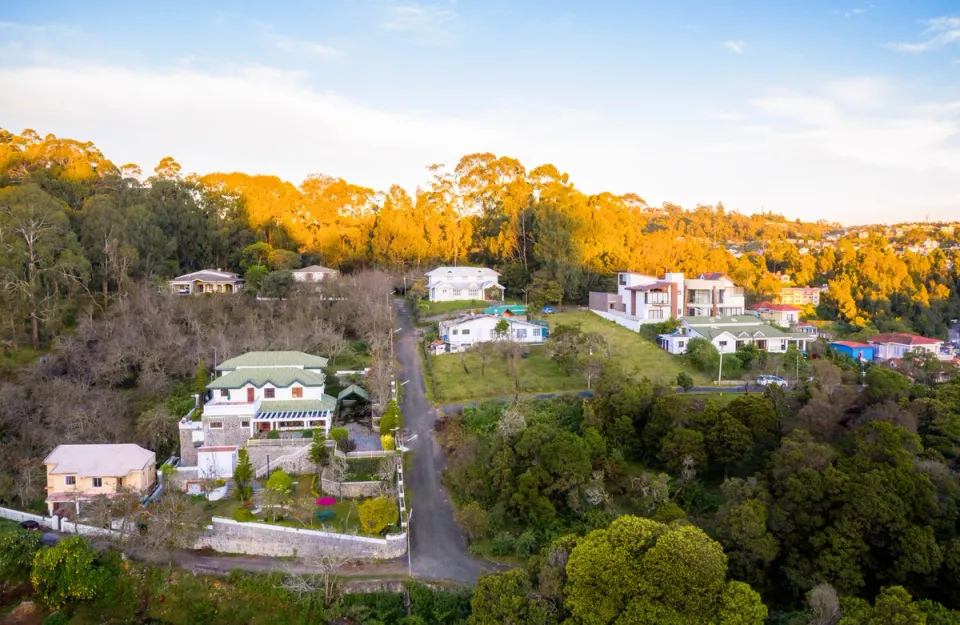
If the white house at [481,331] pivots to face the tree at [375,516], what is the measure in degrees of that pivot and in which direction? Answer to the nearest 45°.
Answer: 0° — it already faces it

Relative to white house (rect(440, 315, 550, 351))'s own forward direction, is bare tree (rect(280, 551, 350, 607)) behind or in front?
in front

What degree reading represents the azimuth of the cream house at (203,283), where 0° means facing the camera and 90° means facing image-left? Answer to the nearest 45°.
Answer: approximately 0°

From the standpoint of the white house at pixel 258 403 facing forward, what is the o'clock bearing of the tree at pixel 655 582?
The tree is roughly at 11 o'clock from the white house.

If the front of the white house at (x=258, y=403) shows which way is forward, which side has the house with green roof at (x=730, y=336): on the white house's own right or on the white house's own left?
on the white house's own left

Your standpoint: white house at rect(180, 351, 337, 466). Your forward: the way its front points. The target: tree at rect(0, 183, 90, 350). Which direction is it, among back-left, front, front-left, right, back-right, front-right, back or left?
back-right

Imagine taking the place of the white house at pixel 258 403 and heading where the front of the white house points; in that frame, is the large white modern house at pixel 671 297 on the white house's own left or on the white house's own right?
on the white house's own left

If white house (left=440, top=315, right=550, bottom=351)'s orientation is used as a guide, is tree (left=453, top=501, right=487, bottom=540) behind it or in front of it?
in front

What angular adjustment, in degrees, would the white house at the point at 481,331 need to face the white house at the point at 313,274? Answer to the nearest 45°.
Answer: approximately 135° to its right

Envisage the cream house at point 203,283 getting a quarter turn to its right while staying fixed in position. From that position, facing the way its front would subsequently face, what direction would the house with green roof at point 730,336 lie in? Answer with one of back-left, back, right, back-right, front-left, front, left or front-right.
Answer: back-left

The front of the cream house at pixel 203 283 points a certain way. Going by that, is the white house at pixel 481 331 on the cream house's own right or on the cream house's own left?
on the cream house's own left

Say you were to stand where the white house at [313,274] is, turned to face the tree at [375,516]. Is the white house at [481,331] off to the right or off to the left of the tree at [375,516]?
left
